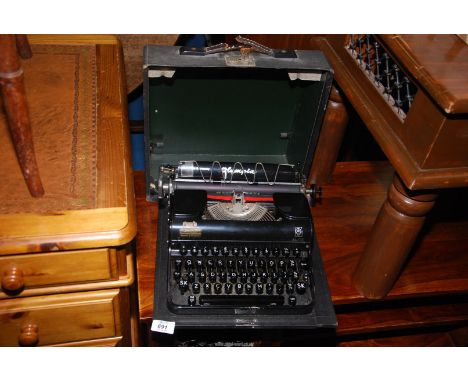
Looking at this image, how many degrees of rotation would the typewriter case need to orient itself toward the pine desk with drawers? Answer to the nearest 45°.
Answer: approximately 45° to its right

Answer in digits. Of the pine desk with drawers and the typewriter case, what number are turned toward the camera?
2

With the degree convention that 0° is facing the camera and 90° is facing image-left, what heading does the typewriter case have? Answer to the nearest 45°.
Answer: approximately 0°

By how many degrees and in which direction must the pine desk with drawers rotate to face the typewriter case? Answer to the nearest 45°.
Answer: approximately 135° to its left
